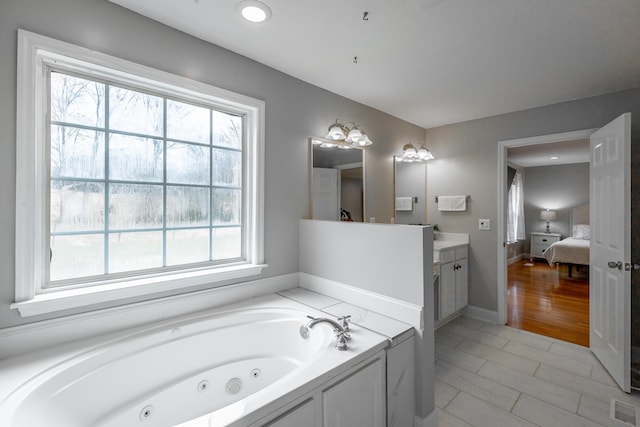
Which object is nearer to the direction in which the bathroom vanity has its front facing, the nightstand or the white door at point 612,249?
the white door

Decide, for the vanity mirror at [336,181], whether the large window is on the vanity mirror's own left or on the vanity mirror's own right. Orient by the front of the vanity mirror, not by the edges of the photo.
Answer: on the vanity mirror's own right

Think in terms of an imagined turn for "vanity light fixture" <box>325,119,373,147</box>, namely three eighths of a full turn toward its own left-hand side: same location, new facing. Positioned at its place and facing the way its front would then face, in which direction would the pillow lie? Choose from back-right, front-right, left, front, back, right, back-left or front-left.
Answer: front-right

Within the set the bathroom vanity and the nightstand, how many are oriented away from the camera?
0

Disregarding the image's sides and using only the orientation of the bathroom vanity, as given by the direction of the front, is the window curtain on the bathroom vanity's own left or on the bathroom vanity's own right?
on the bathroom vanity's own left

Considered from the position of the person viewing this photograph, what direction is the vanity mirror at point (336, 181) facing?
facing the viewer and to the right of the viewer

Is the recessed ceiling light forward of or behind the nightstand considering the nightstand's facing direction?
forward

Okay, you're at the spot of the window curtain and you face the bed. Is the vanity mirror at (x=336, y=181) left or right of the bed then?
right

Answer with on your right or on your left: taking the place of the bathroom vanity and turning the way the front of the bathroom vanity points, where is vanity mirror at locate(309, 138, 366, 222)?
on your right

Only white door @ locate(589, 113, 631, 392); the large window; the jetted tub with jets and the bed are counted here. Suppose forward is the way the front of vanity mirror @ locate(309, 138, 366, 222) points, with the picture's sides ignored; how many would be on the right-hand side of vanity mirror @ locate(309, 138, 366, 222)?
2
